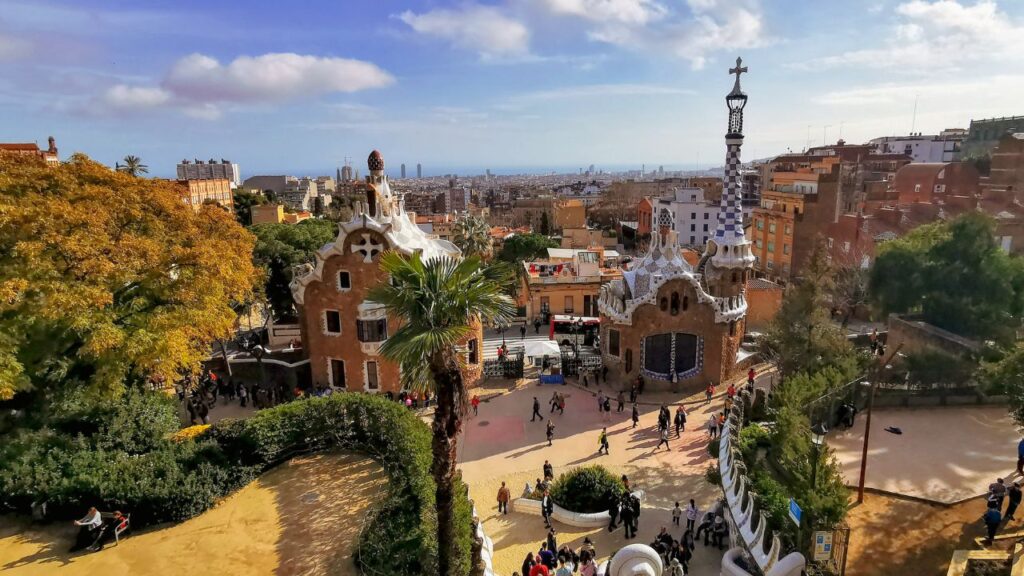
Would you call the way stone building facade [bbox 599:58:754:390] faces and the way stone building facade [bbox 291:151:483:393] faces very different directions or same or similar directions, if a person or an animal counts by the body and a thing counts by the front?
same or similar directions

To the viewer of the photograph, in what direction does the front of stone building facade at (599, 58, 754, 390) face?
facing the viewer

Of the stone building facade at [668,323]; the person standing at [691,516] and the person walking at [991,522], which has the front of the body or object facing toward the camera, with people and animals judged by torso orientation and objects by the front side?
the stone building facade

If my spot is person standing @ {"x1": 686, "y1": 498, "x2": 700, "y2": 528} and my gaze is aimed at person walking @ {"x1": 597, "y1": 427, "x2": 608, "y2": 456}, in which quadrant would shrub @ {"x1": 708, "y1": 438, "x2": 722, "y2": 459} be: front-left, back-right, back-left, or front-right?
front-right

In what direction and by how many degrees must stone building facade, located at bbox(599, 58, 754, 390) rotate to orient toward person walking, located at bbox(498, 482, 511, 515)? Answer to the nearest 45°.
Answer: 0° — it already faces them

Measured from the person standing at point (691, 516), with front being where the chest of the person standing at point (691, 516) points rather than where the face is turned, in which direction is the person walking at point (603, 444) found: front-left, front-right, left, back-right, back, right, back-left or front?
front-left

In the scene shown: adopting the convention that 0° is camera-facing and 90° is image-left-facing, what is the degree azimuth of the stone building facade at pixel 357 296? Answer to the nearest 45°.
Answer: approximately 0°

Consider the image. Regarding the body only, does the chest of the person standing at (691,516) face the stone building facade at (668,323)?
yes

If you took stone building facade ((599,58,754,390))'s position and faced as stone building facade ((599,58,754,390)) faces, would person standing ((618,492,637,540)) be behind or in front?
in front

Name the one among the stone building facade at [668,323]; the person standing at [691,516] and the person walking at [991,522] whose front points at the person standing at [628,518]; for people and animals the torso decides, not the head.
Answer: the stone building facade
